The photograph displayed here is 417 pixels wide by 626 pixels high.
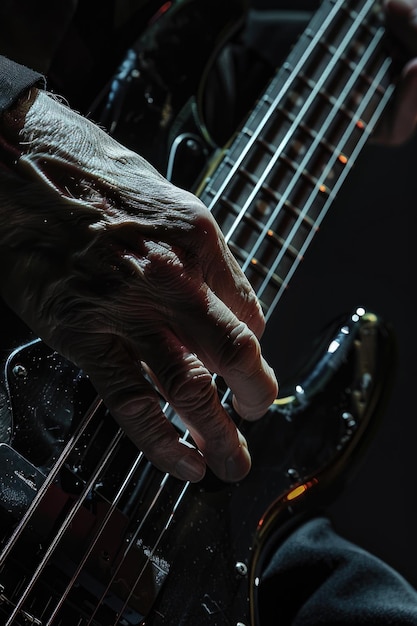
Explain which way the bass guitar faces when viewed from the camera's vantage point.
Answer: facing the viewer
